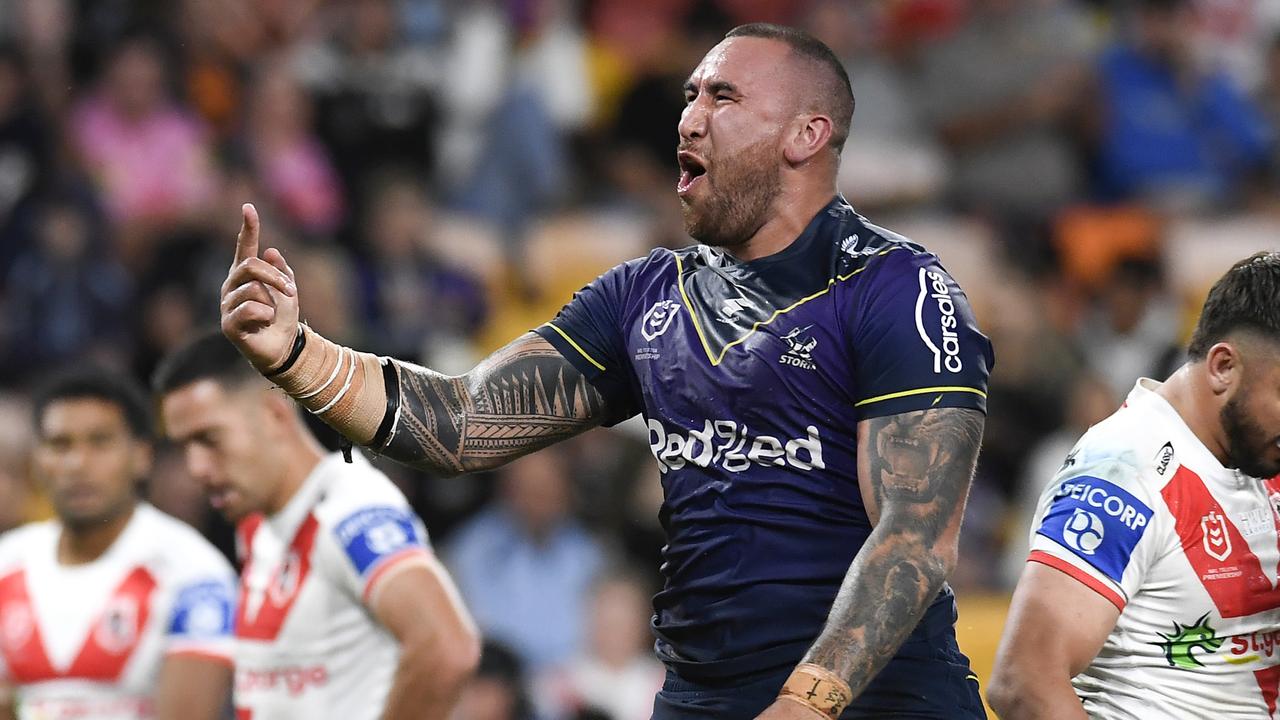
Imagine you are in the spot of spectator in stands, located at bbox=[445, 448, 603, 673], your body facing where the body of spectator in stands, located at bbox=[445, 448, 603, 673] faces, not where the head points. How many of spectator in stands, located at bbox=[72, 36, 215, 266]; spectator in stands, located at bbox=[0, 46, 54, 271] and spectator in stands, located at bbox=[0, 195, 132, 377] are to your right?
3

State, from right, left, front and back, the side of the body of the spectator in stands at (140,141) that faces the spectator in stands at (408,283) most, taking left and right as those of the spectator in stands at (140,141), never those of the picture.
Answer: left

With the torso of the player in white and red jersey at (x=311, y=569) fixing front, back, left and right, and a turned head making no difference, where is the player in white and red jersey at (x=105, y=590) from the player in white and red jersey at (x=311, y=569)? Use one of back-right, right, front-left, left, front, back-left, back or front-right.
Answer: right

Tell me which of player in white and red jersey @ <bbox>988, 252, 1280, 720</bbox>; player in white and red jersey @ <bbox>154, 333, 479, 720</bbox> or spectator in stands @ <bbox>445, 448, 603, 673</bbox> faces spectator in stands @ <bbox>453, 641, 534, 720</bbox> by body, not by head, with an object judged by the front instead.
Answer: spectator in stands @ <bbox>445, 448, 603, 673</bbox>

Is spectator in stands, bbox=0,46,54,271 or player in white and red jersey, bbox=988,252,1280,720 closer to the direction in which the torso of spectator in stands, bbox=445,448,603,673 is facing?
the player in white and red jersey

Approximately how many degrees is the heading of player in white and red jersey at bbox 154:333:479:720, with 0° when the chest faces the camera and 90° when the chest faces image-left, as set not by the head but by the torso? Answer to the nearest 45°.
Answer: approximately 45°

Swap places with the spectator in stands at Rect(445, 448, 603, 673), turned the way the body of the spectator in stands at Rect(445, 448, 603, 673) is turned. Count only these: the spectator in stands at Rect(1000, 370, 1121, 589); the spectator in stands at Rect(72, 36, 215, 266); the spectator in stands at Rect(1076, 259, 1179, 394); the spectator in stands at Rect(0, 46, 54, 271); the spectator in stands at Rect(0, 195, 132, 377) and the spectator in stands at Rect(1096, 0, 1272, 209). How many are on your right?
3
